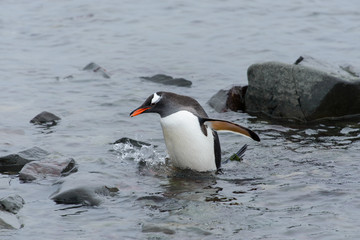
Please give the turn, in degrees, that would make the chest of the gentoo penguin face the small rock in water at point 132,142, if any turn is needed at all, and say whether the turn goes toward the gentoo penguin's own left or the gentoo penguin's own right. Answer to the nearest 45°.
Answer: approximately 90° to the gentoo penguin's own right

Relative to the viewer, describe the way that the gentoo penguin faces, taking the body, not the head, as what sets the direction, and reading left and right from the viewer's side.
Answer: facing the viewer and to the left of the viewer

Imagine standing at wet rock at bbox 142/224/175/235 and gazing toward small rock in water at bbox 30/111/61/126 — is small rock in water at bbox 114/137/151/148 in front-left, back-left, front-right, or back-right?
front-right

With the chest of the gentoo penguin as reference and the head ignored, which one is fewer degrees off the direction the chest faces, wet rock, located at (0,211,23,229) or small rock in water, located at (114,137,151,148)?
the wet rock

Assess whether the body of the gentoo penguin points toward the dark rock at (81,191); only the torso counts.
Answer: yes

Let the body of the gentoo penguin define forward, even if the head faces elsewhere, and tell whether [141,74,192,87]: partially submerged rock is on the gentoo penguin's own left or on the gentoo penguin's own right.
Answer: on the gentoo penguin's own right

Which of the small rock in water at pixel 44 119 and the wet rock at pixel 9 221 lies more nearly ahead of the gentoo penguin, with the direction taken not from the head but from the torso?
the wet rock

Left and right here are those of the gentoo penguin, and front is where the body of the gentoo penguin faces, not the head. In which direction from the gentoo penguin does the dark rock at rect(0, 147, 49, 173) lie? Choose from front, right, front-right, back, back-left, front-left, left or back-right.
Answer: front-right

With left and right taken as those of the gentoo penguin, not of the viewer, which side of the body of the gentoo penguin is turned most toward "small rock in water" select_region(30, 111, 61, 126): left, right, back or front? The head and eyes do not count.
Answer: right

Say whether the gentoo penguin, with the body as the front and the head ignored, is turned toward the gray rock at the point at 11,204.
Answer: yes

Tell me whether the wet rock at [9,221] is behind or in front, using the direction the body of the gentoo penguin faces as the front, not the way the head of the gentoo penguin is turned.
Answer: in front

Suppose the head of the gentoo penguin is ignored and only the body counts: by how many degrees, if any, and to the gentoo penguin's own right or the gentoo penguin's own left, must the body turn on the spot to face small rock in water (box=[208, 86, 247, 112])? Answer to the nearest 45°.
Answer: approximately 135° to the gentoo penguin's own right

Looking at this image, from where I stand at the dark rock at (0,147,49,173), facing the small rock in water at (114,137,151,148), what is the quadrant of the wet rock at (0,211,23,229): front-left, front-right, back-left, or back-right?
back-right

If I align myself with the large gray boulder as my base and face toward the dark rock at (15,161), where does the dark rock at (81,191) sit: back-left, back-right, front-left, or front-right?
front-left
